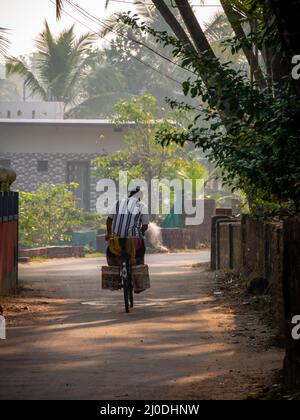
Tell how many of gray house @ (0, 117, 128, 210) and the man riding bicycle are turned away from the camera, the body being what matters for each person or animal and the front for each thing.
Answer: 1

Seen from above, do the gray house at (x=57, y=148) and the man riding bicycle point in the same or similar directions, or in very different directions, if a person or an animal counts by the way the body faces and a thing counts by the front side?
very different directions

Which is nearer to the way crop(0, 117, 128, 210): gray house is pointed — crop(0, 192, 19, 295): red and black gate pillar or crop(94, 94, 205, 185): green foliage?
the red and black gate pillar

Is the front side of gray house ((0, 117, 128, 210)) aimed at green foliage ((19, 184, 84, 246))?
yes

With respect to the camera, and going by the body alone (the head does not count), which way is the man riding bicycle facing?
away from the camera

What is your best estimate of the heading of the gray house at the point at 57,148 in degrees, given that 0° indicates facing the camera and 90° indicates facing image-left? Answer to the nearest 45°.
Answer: approximately 0°

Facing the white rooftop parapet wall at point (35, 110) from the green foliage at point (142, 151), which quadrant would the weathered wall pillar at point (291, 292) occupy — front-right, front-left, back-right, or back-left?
back-left

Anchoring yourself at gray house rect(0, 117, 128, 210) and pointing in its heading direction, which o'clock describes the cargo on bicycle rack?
The cargo on bicycle rack is roughly at 12 o'clock from the gray house.

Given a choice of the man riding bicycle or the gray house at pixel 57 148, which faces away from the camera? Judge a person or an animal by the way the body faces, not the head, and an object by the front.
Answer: the man riding bicycle
